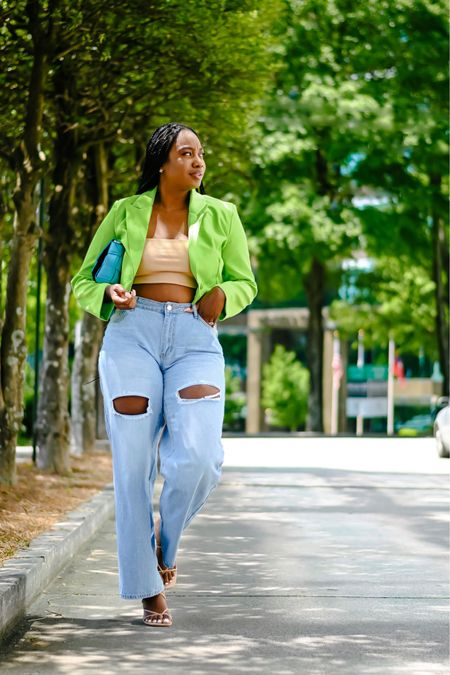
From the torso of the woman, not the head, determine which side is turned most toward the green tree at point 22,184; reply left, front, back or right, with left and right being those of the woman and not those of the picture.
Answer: back

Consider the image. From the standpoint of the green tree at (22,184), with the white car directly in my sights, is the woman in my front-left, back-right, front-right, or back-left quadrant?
back-right

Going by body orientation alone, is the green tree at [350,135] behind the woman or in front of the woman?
behind

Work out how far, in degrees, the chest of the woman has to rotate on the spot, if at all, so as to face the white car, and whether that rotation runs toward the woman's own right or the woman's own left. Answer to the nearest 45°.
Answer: approximately 180°

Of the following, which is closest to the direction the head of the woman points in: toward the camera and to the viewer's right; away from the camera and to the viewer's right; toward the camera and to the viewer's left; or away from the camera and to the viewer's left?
toward the camera and to the viewer's right

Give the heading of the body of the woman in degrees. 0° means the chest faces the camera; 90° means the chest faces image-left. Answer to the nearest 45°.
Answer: approximately 0°
